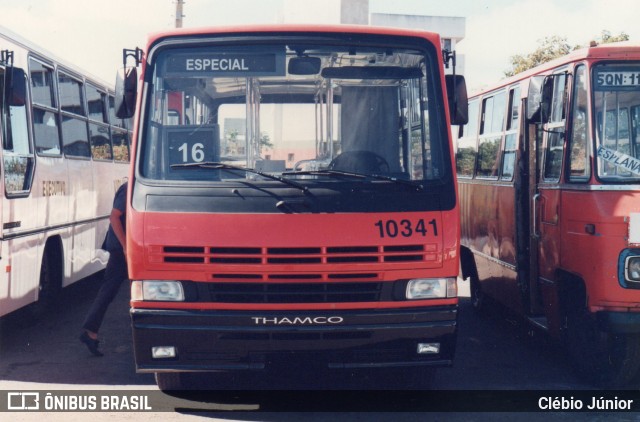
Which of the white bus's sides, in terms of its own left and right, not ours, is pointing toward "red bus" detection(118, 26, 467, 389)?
left

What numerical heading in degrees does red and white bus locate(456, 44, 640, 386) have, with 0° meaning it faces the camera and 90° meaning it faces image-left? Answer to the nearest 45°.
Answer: approximately 315°

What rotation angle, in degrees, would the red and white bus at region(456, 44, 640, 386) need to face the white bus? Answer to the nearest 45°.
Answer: approximately 135° to its right

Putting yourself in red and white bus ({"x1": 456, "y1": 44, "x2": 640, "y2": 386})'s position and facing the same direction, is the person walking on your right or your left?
on your right

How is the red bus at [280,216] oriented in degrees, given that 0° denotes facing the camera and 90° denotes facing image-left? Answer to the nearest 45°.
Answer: approximately 0°
